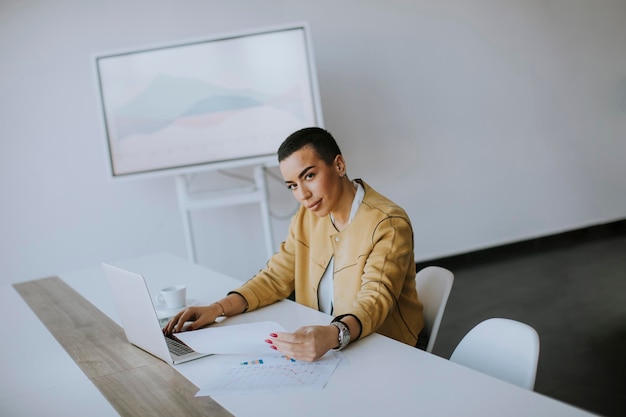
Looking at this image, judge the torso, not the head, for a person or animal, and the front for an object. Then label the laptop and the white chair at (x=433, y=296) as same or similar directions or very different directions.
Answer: very different directions

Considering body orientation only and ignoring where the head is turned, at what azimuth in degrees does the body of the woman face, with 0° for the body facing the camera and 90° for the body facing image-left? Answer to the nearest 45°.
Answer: approximately 45°

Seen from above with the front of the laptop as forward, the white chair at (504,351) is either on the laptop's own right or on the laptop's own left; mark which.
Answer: on the laptop's own right

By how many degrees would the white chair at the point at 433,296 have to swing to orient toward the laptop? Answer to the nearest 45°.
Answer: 0° — it already faces it

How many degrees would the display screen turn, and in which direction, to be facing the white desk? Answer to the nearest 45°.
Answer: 0° — it already faces it

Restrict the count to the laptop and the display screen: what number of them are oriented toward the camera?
1

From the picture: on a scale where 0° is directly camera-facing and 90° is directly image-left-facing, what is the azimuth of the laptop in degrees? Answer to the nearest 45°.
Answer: approximately 225°

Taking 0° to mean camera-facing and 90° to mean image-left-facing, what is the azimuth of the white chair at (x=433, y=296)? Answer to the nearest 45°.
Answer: approximately 45°

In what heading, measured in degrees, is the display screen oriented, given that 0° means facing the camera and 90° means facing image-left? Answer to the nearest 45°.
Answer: approximately 0°

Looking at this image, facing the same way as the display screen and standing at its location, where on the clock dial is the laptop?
The laptop is roughly at 12 o'clock from the display screen.

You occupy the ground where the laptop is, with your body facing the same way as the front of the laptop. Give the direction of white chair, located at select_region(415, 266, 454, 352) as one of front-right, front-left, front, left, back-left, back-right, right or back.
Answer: front-right
